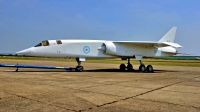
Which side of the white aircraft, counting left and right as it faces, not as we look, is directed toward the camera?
left
